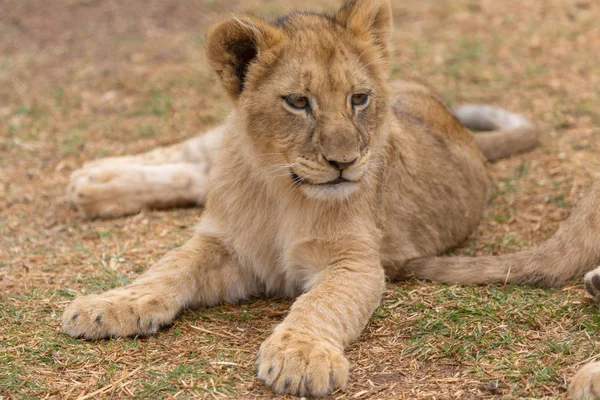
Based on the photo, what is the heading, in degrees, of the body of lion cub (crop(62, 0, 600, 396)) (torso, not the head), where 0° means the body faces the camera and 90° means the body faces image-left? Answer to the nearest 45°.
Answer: approximately 45°
